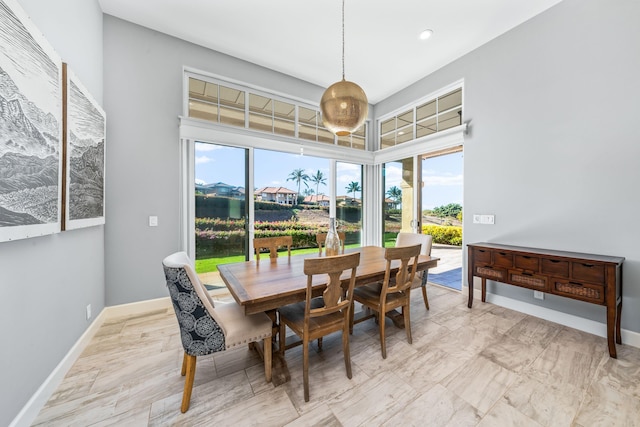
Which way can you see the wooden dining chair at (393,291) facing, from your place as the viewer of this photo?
facing away from the viewer and to the left of the viewer

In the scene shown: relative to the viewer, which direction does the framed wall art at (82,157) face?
to the viewer's right

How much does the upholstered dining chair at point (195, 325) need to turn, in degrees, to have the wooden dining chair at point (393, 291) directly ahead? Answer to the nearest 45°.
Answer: approximately 45° to its right

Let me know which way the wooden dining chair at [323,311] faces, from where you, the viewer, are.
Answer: facing away from the viewer and to the left of the viewer

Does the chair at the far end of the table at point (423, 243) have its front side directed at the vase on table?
yes

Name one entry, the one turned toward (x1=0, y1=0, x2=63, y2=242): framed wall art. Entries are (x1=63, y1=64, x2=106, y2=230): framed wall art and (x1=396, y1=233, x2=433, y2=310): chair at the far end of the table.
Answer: the chair at the far end of the table

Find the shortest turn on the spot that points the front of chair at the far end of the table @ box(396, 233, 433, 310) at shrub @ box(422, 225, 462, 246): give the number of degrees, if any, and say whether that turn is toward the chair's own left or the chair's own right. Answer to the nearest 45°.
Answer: approximately 135° to the chair's own right

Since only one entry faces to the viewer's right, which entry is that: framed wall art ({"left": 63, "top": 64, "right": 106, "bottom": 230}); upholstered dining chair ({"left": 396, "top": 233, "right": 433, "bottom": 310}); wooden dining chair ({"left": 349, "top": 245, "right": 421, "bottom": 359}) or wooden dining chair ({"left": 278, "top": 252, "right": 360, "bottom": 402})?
the framed wall art

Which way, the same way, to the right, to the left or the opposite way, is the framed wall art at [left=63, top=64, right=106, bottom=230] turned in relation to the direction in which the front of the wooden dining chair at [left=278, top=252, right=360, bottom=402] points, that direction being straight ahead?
to the right
